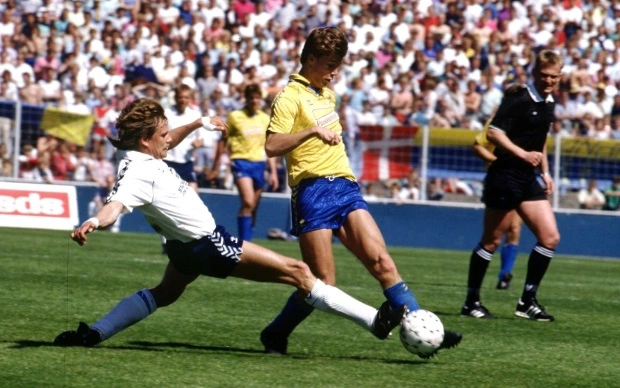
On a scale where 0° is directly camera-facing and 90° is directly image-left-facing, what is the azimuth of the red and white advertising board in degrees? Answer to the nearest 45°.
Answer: approximately 0°

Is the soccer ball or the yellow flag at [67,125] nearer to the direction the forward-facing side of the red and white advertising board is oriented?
the soccer ball

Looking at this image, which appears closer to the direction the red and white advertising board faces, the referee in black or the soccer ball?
the soccer ball

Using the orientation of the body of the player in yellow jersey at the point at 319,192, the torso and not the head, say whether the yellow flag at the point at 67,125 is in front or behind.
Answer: behind

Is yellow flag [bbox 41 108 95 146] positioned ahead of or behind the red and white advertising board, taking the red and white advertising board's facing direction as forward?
behind
